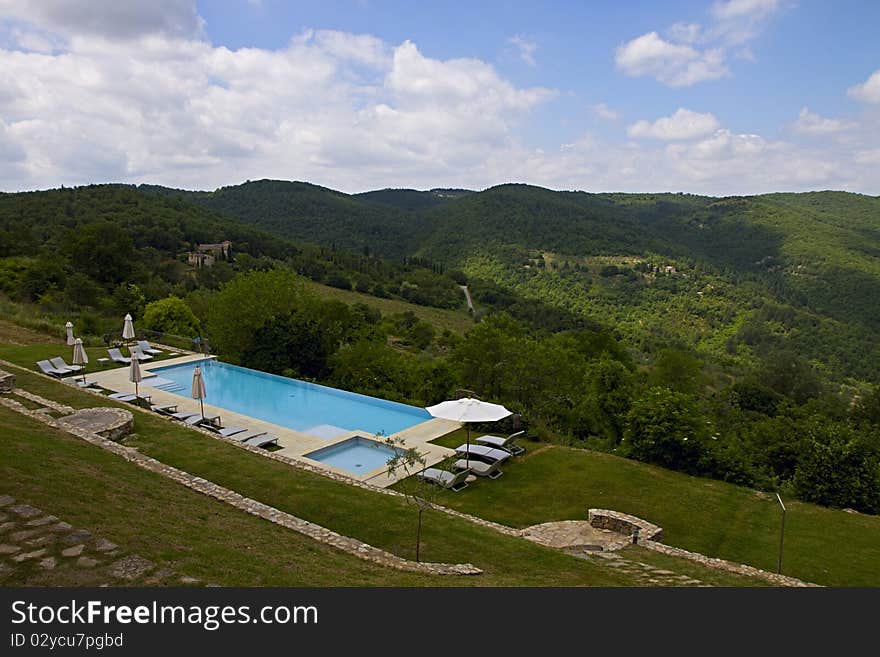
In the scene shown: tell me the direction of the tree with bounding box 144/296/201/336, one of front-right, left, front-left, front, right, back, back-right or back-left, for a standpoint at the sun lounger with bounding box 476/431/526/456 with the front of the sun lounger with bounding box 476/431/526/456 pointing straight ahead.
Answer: front

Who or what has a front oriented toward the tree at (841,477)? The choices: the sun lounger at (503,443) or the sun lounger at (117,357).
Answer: the sun lounger at (117,357)

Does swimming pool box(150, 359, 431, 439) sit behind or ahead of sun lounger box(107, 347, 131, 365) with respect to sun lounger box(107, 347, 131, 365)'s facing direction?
ahead

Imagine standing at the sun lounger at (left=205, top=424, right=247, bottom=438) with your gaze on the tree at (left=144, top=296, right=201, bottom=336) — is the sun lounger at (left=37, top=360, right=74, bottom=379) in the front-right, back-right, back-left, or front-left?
front-left

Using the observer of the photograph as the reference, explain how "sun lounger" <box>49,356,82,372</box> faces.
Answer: facing the viewer and to the right of the viewer

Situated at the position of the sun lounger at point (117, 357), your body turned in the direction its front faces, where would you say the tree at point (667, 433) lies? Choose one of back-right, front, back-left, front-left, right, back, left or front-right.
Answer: front

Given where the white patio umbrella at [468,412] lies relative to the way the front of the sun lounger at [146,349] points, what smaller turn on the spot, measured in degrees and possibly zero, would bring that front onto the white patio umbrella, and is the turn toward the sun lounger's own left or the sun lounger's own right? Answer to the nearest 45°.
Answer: approximately 45° to the sun lounger's own right

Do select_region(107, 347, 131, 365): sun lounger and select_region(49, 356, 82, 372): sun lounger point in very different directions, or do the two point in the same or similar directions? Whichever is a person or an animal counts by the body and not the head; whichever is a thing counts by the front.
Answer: same or similar directions

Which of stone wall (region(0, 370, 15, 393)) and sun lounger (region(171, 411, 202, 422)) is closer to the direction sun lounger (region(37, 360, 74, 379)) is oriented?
the sun lounger

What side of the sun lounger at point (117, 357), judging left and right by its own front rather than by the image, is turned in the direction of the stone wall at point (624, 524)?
front
